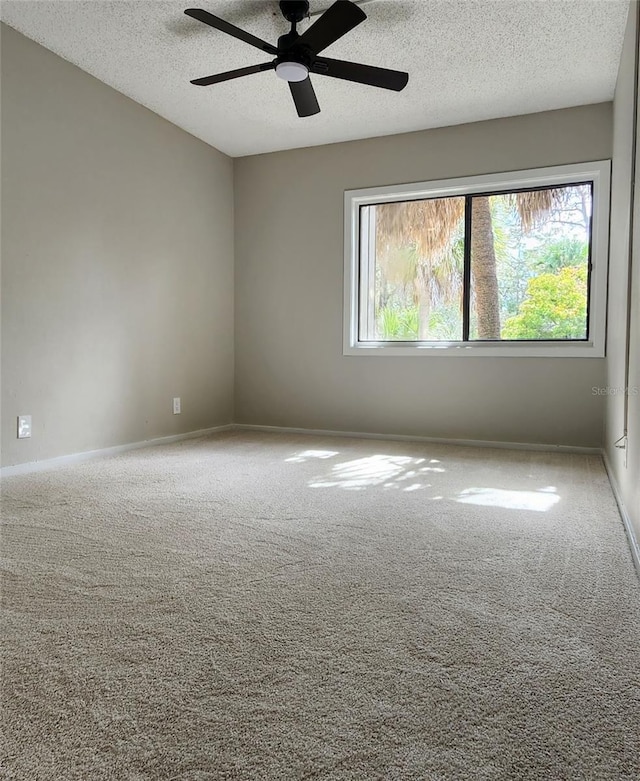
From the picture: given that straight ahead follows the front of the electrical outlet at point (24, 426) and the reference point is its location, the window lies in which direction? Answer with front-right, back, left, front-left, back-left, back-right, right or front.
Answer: front-left

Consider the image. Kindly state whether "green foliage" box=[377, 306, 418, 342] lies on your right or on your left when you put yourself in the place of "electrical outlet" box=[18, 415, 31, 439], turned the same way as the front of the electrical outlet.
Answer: on your left

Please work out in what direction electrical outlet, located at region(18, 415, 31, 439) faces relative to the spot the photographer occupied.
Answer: facing the viewer and to the right of the viewer

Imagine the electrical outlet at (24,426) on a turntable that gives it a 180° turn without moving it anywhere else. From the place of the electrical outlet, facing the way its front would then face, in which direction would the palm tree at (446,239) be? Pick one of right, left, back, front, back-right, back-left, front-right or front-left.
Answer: back-right

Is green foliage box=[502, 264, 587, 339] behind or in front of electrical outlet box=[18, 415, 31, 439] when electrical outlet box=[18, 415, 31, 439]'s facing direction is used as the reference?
in front
